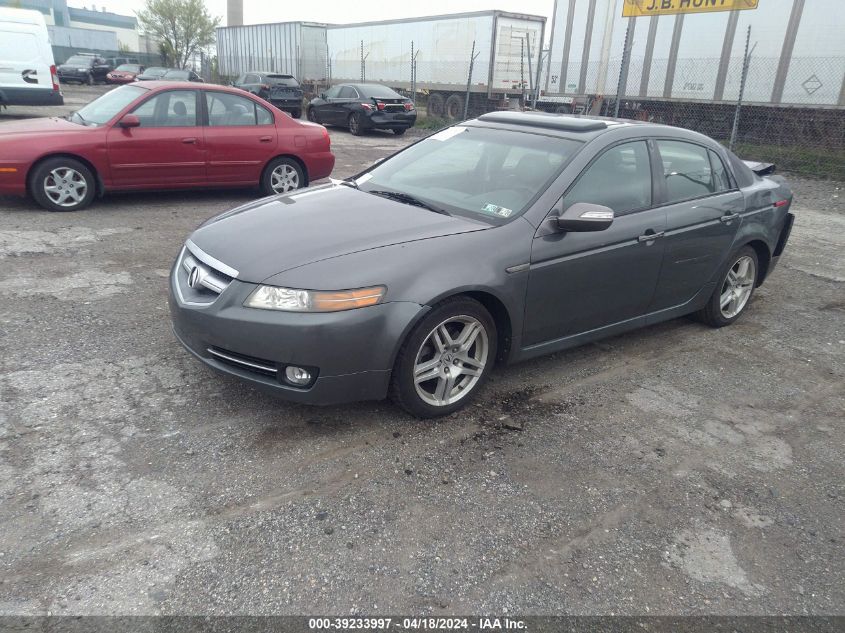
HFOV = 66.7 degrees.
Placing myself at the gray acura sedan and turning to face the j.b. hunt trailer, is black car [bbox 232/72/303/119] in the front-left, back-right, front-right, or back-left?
front-left

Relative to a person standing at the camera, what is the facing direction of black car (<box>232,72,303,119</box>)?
facing away from the viewer and to the left of the viewer

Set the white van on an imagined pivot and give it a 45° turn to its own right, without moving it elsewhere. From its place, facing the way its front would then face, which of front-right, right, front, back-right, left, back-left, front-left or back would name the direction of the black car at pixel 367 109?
back-right

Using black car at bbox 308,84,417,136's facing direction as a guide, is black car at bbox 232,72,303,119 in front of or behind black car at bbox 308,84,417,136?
in front

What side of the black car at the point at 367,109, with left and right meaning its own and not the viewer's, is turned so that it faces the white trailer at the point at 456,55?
right

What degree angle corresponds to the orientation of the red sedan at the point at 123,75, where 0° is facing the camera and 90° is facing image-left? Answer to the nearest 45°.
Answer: approximately 45°

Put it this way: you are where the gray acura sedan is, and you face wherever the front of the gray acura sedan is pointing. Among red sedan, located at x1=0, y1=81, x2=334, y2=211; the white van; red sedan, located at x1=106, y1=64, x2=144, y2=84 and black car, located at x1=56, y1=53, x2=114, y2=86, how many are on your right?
4

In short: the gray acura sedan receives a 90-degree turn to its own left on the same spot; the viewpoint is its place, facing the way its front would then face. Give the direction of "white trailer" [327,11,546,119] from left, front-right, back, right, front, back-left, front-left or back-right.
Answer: back-left

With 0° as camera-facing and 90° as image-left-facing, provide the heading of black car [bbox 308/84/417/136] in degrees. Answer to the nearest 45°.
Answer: approximately 135°

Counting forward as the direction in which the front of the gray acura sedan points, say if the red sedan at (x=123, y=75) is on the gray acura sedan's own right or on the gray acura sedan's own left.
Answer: on the gray acura sedan's own right

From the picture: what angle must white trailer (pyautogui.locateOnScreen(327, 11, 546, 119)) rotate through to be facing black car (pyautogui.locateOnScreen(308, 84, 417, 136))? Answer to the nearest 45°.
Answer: approximately 90° to its left

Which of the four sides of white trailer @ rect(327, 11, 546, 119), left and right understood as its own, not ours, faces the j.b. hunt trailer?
back
